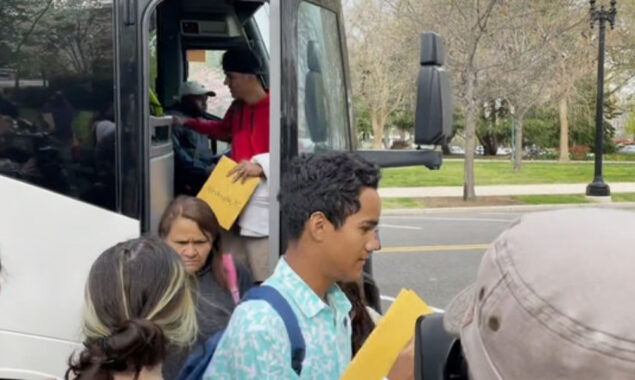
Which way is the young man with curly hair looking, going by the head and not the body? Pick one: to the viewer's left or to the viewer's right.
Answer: to the viewer's right

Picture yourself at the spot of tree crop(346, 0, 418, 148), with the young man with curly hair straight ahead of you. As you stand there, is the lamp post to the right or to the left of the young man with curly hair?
left

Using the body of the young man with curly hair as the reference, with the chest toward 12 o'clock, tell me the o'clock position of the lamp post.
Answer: The lamp post is roughly at 10 o'clock from the young man with curly hair.

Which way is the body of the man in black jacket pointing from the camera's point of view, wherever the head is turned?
to the viewer's right

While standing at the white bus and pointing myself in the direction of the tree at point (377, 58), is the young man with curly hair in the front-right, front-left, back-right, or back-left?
back-right

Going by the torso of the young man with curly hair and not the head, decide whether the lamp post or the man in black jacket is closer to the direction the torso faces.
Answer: the lamp post

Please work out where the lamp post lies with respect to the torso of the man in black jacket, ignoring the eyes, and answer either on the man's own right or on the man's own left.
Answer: on the man's own left

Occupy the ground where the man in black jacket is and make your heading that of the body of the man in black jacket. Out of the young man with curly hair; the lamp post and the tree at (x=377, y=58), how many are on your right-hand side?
1

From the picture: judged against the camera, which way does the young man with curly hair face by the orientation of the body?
to the viewer's right
